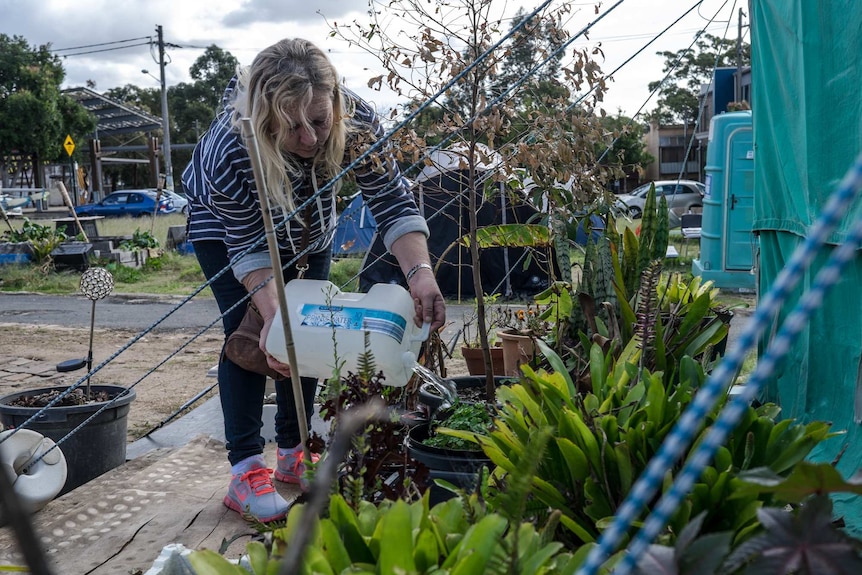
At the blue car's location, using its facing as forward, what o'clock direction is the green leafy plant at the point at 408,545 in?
The green leafy plant is roughly at 9 o'clock from the blue car.

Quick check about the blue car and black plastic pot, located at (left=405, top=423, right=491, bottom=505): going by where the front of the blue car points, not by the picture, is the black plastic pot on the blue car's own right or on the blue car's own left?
on the blue car's own left

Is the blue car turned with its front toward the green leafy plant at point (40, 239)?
no

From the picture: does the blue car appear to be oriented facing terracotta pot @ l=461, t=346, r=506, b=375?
no

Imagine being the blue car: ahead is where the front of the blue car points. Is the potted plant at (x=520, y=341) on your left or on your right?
on your left

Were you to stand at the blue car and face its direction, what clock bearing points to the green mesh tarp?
The green mesh tarp is roughly at 9 o'clock from the blue car.

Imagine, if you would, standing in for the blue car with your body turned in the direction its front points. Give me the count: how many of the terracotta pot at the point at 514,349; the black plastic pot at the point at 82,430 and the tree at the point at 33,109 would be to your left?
2

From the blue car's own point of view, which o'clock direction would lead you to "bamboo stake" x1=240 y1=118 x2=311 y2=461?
The bamboo stake is roughly at 9 o'clock from the blue car.

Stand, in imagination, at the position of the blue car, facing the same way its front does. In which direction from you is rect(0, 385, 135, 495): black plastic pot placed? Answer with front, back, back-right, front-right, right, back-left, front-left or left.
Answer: left

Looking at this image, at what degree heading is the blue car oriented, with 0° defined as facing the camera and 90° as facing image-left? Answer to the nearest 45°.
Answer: approximately 90°

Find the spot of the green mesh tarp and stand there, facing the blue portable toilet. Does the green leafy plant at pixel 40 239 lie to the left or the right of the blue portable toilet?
left

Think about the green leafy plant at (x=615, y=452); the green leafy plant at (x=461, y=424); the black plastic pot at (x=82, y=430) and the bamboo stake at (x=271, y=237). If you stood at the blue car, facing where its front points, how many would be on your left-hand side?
4

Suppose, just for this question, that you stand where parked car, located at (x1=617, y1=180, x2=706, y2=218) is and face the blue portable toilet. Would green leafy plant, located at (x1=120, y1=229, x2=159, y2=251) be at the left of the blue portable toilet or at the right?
right

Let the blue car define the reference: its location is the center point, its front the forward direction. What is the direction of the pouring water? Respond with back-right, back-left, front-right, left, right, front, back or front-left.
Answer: left

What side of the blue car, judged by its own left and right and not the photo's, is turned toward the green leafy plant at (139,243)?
left
